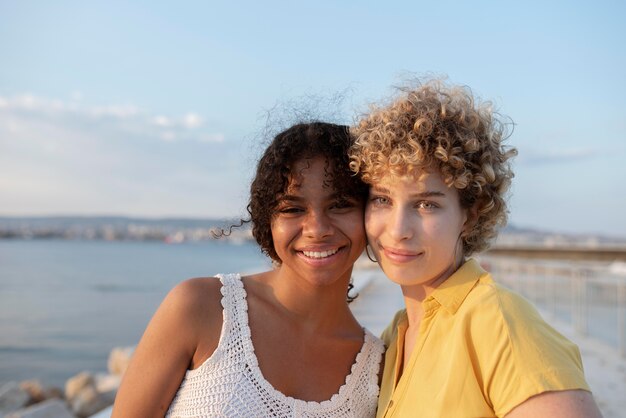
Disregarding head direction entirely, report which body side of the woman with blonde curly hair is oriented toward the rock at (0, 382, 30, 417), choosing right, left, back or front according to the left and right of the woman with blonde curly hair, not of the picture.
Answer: right

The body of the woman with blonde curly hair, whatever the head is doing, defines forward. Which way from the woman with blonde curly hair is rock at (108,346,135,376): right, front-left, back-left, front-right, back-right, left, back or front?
right

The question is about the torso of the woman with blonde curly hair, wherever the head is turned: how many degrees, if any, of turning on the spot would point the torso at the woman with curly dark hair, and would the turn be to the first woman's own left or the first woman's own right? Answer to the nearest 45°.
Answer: approximately 45° to the first woman's own right

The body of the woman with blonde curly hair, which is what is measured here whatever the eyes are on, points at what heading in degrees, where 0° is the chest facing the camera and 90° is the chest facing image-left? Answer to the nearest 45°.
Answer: approximately 45°

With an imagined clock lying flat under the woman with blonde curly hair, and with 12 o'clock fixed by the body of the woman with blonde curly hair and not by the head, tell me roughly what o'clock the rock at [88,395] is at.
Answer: The rock is roughly at 3 o'clock from the woman with blonde curly hair.

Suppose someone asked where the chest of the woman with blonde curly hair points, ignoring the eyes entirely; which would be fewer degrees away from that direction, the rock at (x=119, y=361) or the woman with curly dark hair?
the woman with curly dark hair

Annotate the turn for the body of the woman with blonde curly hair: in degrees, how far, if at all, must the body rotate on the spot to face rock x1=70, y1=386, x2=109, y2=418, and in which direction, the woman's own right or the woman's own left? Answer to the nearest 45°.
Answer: approximately 90° to the woman's own right

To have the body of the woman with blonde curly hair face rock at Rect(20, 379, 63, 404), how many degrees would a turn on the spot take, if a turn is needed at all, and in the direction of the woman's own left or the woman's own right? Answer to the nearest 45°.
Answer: approximately 90° to the woman's own right
